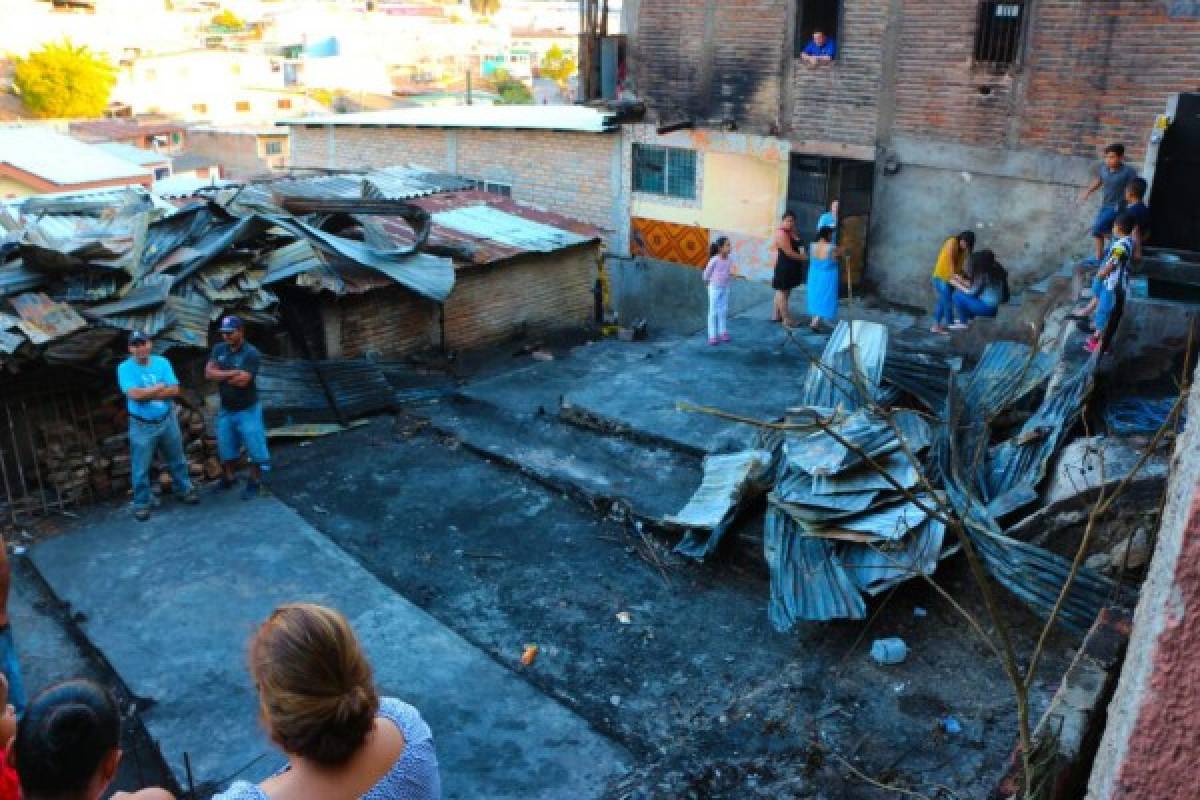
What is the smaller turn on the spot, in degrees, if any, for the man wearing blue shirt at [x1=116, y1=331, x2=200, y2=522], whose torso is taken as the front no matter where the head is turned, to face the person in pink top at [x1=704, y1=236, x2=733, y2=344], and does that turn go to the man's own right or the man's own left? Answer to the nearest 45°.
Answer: approximately 90° to the man's own left

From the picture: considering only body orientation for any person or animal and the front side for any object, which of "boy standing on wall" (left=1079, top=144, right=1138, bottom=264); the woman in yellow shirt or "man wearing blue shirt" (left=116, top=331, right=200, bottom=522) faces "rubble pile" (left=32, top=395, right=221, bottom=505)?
the boy standing on wall

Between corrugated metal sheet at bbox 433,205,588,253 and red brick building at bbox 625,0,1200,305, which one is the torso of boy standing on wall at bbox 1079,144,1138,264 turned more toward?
the corrugated metal sheet

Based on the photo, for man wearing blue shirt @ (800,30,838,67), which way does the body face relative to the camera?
toward the camera

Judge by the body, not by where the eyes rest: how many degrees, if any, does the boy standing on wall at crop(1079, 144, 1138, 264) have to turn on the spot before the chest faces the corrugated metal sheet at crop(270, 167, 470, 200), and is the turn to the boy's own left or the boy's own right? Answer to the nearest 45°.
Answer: approximately 45° to the boy's own right

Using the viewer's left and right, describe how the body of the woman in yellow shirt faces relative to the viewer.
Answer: facing to the right of the viewer

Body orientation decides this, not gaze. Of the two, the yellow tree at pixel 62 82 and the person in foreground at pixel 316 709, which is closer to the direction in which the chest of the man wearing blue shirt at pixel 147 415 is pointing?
the person in foreground

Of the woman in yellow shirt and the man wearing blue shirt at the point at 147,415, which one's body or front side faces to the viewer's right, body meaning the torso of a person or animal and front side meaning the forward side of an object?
the woman in yellow shirt

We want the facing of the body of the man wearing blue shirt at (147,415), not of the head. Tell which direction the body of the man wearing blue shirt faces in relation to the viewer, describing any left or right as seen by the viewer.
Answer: facing the viewer

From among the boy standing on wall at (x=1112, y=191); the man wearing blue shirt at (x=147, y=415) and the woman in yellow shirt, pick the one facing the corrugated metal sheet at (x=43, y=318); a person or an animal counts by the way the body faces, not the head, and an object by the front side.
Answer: the boy standing on wall

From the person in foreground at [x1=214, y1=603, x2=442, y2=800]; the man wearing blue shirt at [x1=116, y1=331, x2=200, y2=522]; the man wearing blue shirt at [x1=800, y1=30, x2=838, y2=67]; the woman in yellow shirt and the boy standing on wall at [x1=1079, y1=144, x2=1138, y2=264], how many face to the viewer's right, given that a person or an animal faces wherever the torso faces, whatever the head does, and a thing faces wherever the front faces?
1

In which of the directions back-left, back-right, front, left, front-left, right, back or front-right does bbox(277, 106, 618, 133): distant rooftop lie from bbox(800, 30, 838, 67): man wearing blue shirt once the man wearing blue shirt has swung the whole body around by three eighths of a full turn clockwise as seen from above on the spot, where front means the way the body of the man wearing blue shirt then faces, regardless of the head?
front

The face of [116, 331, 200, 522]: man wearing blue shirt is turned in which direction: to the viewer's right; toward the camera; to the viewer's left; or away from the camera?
toward the camera

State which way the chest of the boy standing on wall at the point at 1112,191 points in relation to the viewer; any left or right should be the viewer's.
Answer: facing the viewer and to the left of the viewer

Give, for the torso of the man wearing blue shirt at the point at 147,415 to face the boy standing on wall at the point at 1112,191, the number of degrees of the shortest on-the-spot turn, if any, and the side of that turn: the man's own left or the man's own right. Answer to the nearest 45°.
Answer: approximately 90° to the man's own left

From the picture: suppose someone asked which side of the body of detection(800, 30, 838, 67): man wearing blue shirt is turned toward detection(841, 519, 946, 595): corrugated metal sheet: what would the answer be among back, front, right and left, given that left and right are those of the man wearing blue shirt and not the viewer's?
front

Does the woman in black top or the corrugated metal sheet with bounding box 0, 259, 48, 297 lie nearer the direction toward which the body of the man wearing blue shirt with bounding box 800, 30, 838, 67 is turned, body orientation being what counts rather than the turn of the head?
the woman in black top
